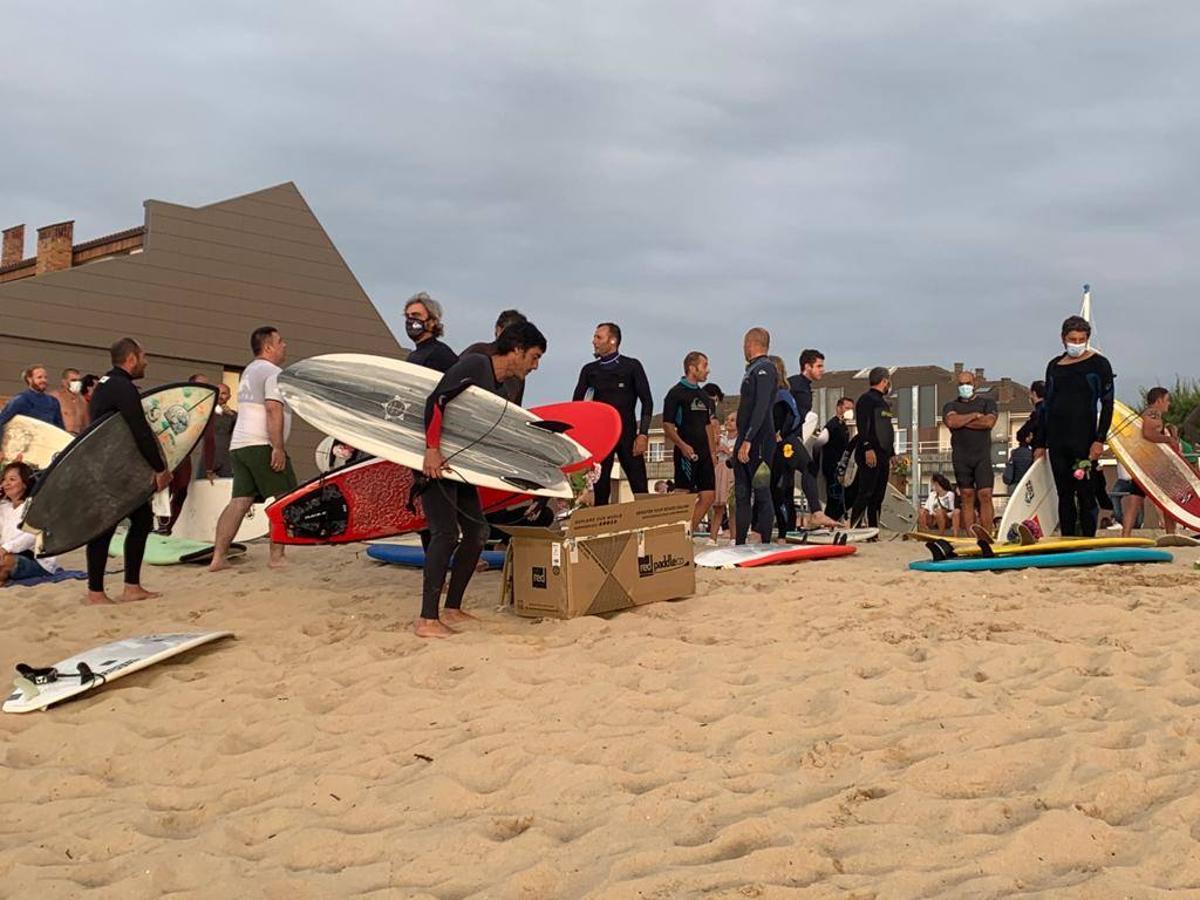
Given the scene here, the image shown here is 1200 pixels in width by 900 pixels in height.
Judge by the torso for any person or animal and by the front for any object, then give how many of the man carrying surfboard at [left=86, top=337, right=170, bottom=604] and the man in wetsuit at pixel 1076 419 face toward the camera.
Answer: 1

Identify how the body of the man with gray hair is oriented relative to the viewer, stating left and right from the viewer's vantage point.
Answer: facing the viewer and to the left of the viewer

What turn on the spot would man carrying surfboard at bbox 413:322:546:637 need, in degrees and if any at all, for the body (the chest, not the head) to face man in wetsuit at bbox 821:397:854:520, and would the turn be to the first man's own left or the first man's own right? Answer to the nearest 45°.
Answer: approximately 45° to the first man's own left

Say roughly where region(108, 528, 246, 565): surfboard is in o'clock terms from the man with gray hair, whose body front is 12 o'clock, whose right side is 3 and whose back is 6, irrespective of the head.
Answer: The surfboard is roughly at 3 o'clock from the man with gray hair.

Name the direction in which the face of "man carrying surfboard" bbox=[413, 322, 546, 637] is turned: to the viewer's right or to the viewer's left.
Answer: to the viewer's right

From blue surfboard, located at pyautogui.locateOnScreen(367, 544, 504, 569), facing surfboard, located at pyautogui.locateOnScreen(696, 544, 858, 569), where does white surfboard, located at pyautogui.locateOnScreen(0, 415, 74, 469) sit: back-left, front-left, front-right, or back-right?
back-left

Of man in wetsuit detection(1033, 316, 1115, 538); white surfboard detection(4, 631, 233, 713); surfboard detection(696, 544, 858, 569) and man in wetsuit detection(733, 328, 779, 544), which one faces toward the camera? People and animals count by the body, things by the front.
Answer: man in wetsuit detection(1033, 316, 1115, 538)

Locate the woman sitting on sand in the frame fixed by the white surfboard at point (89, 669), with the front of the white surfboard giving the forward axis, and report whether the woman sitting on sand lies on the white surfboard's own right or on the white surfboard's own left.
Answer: on the white surfboard's own left

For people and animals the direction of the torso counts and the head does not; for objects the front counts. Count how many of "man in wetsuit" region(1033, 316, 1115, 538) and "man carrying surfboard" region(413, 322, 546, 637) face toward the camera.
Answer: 1

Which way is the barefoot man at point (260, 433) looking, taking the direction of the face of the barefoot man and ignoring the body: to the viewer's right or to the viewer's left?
to the viewer's right

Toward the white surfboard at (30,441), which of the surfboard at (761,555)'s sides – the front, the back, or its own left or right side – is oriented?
front
